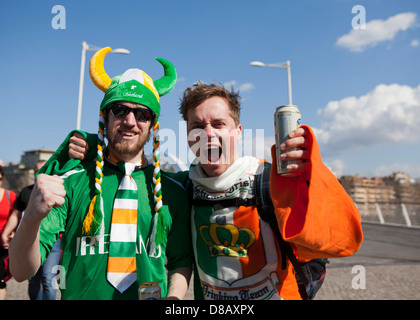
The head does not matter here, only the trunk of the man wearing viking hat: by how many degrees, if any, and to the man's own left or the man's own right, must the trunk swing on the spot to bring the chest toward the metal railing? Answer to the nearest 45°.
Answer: approximately 135° to the man's own left

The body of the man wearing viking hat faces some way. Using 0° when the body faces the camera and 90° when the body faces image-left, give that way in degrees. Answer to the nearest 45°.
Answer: approximately 0°
